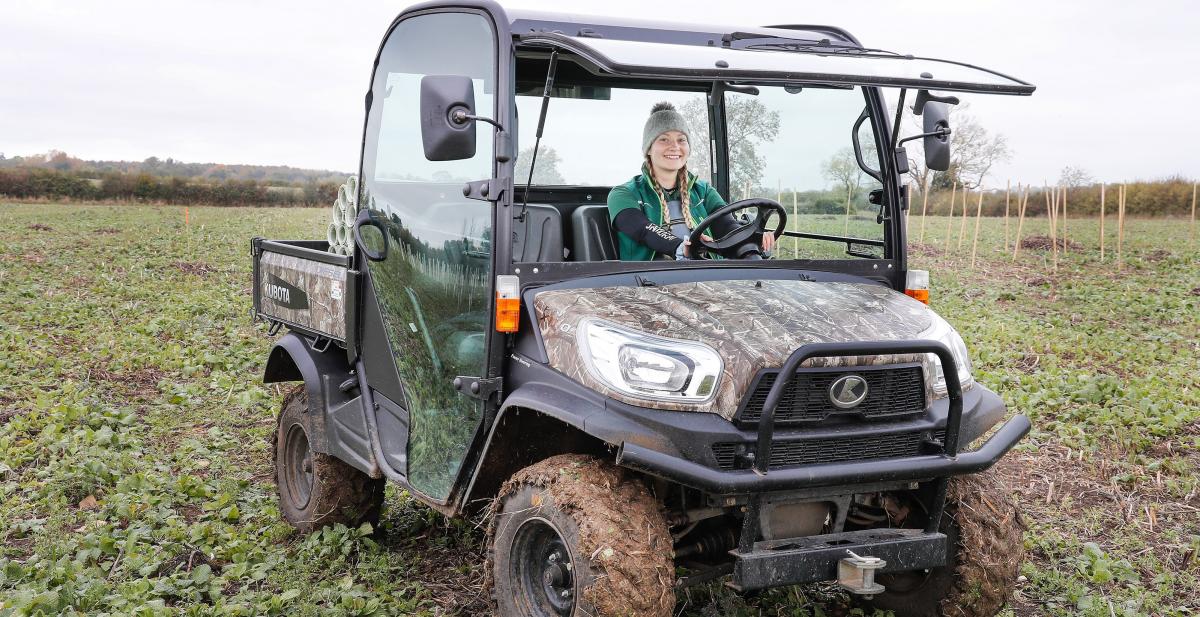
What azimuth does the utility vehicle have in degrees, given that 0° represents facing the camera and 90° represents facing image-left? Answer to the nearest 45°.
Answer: approximately 315°

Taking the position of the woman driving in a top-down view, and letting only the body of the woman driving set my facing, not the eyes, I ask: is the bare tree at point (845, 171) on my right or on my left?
on my left

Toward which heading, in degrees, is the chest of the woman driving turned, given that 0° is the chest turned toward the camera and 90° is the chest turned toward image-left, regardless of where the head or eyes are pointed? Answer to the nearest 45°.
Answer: approximately 315°
